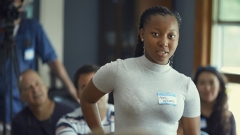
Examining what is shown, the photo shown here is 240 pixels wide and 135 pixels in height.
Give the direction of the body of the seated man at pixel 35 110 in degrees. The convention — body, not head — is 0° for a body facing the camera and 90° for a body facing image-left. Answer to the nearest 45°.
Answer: approximately 0°

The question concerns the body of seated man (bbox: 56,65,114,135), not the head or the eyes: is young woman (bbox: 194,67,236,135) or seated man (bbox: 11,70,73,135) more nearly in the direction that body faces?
the young woman

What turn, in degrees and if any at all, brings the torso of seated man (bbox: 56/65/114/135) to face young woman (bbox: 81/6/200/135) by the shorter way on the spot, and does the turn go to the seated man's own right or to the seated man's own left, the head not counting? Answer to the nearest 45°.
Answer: approximately 45° to the seated man's own right

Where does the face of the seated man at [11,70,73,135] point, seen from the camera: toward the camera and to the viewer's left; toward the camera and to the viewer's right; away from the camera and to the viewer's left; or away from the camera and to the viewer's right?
toward the camera and to the viewer's right

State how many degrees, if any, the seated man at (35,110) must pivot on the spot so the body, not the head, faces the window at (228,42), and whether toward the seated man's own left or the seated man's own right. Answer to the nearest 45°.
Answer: approximately 90° to the seated man's own left

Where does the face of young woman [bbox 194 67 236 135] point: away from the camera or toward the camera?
toward the camera

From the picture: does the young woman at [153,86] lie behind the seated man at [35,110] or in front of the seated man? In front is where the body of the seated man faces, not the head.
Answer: in front

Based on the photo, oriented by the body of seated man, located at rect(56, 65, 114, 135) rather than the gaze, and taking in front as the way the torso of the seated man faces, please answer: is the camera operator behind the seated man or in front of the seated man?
behind

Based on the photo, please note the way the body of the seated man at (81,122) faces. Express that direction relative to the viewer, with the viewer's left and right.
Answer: facing the viewer and to the right of the viewer

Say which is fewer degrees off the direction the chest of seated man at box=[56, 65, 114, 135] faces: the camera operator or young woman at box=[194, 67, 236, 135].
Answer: the young woman

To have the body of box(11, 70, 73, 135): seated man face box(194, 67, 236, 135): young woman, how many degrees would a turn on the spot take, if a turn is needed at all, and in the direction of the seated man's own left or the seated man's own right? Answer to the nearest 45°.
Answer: approximately 45° to the seated man's own left

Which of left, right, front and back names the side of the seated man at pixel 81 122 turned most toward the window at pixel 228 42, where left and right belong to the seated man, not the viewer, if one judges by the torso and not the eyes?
left

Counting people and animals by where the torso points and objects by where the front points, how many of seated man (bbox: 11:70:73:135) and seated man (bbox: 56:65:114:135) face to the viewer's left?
0
